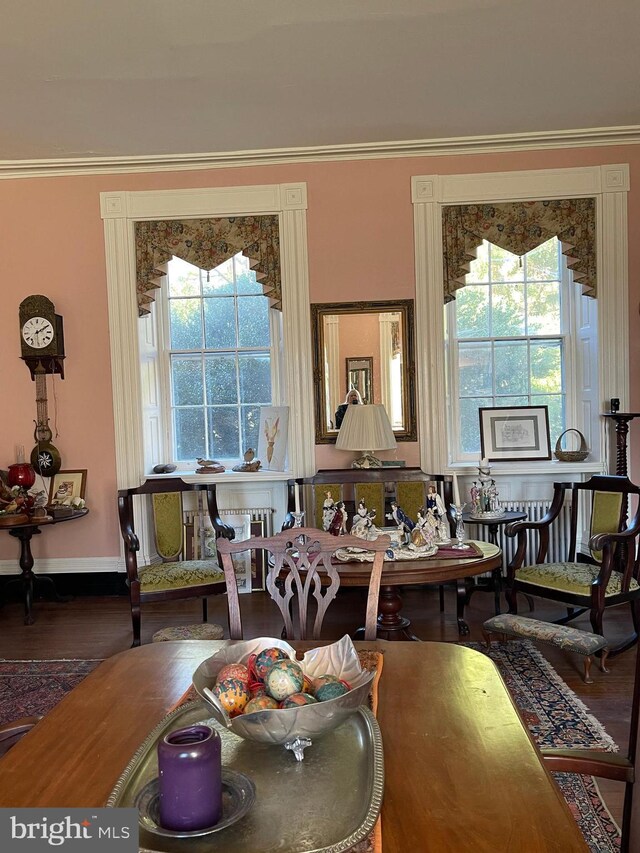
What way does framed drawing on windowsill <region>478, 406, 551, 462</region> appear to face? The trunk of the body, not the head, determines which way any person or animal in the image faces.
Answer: toward the camera

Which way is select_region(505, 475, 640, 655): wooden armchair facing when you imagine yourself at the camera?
facing the viewer and to the left of the viewer

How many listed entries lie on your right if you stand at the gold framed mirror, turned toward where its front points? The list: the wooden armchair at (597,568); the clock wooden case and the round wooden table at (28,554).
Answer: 2

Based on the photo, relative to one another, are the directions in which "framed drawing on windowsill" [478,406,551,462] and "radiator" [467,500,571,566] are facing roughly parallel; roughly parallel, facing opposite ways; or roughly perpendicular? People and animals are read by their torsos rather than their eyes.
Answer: roughly parallel

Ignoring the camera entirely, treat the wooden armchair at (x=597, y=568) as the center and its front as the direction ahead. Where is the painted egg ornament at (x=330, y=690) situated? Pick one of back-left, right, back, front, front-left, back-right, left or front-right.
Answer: front-left

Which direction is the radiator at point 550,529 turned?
toward the camera

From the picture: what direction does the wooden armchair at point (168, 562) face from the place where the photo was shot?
facing the viewer and to the right of the viewer

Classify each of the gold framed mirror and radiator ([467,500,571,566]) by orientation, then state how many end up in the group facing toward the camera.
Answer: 2

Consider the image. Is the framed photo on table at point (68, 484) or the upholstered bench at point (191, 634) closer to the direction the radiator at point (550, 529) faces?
the upholstered bench

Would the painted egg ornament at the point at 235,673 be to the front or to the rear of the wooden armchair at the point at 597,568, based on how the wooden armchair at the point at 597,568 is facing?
to the front

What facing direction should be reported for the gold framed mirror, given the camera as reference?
facing the viewer

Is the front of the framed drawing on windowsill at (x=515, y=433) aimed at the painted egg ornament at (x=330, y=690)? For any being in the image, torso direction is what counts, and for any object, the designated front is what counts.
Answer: yes

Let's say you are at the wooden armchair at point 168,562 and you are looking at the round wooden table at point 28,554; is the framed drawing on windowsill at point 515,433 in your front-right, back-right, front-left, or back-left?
back-right

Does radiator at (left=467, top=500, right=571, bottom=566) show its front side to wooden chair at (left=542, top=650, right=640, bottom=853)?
yes

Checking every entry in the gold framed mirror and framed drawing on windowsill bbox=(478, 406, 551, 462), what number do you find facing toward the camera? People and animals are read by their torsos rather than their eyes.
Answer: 2
